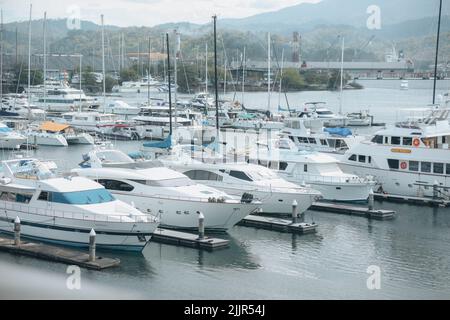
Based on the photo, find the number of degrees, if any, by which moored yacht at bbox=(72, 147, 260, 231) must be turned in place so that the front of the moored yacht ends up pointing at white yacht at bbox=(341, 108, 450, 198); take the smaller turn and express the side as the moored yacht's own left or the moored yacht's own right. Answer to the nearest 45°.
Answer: approximately 90° to the moored yacht's own left

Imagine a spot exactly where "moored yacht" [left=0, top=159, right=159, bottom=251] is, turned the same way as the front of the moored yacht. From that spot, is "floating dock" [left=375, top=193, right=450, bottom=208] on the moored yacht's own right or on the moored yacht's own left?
on the moored yacht's own left

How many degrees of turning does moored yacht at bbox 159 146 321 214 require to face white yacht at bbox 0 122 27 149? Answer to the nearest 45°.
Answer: approximately 180°

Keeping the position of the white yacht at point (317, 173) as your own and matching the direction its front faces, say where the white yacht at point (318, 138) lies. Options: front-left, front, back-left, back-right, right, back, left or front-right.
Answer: back-left

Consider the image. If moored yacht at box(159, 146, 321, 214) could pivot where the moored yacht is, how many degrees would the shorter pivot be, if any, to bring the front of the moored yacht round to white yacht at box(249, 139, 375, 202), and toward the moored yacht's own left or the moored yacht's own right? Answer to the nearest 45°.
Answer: approximately 90° to the moored yacht's own left

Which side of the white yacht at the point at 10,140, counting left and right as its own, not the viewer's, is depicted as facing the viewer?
right

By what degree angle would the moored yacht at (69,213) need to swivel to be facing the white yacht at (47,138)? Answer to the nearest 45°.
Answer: approximately 135° to its left
